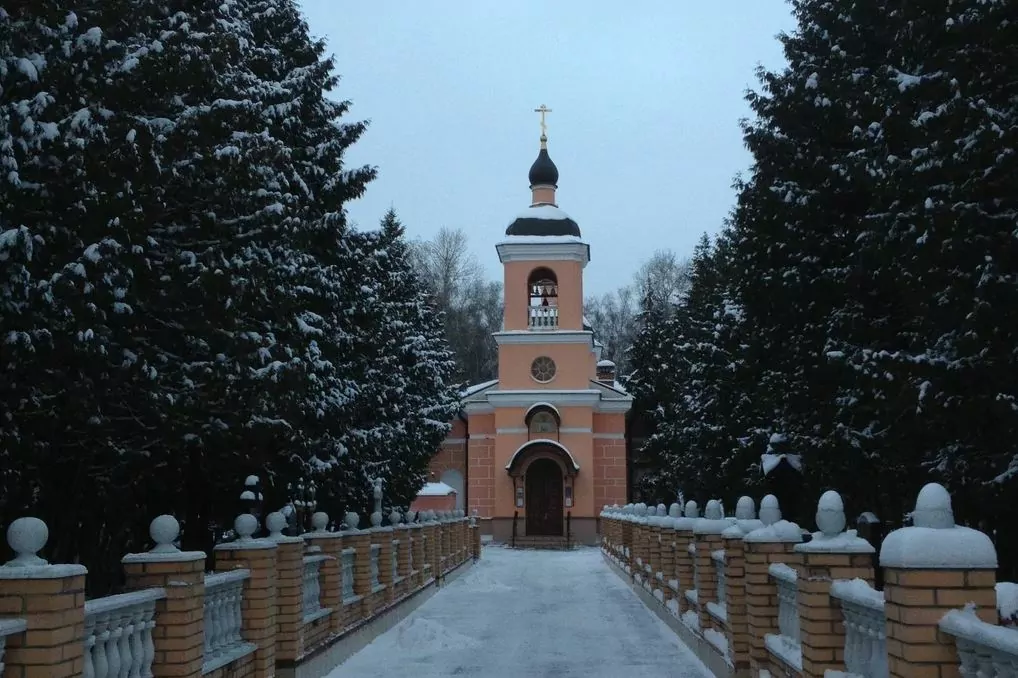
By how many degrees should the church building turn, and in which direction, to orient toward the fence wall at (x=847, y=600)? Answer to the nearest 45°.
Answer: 0° — it already faces it

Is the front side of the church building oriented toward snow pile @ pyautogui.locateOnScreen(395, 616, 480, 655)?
yes

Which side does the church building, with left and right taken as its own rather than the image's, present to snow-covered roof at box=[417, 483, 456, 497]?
right

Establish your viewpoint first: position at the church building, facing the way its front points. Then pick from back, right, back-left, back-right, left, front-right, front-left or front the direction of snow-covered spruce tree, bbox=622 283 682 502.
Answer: left

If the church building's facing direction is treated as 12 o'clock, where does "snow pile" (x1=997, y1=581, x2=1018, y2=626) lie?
The snow pile is roughly at 12 o'clock from the church building.

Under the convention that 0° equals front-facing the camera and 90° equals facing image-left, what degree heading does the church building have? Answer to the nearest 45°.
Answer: approximately 0°

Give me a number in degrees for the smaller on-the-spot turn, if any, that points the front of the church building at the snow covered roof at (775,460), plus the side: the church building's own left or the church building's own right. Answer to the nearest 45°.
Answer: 0° — it already faces it

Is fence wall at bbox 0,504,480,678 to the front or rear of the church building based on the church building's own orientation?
to the front

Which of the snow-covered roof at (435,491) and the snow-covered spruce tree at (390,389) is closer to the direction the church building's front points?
the snow-covered spruce tree

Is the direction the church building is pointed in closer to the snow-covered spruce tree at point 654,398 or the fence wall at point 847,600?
the fence wall

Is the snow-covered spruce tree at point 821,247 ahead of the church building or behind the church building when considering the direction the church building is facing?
ahead

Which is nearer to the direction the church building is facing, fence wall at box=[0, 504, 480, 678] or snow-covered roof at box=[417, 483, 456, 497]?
the fence wall
